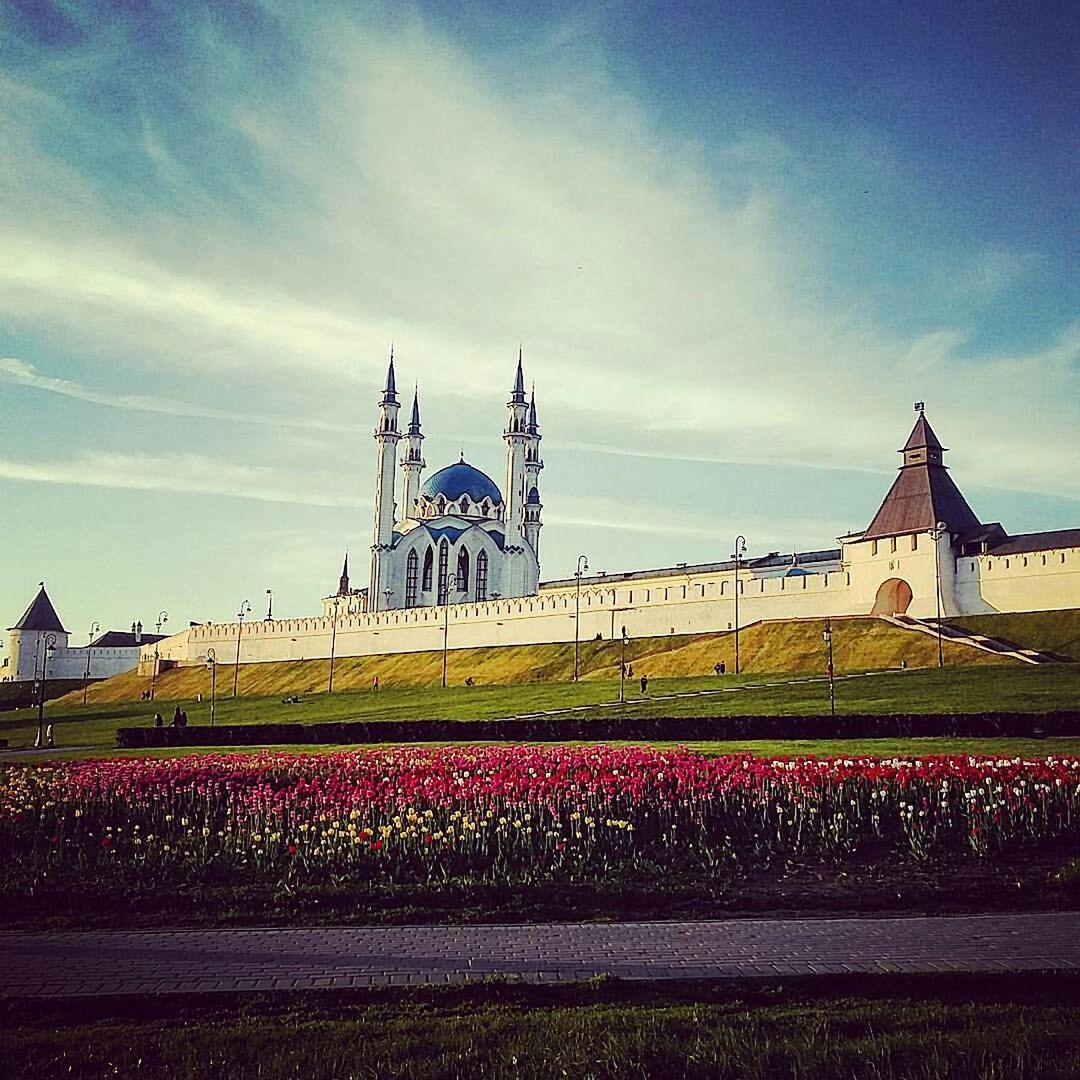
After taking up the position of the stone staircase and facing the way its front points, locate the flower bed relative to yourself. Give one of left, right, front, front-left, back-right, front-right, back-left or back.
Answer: right

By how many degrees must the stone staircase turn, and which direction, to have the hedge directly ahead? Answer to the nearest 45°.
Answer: approximately 90° to its right

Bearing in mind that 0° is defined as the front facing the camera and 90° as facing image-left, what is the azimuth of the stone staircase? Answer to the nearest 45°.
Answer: approximately 270°
